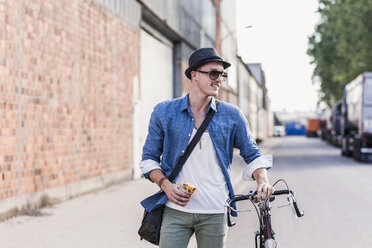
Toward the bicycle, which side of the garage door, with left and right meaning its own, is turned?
right

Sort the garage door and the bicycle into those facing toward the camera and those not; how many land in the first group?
1

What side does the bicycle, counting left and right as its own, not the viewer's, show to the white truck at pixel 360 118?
back

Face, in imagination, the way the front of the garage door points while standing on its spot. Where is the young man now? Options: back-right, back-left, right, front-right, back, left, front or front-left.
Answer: right

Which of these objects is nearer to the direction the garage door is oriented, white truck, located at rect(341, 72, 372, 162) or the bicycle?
the white truck

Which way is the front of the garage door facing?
to the viewer's right

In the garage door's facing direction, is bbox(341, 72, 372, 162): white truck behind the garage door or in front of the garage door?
in front

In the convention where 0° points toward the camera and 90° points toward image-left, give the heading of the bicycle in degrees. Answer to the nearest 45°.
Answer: approximately 0°

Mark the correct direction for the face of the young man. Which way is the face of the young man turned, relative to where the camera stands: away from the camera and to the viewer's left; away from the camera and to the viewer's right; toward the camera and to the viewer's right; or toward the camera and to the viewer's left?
toward the camera and to the viewer's right
